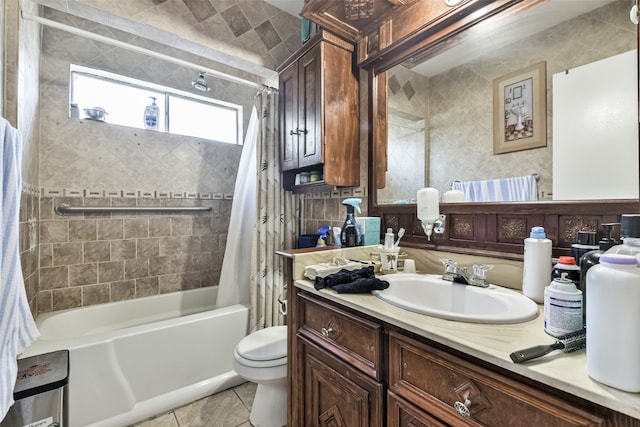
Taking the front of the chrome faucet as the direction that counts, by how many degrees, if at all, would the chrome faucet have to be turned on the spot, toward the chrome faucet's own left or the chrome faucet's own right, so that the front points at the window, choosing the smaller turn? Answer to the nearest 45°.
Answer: approximately 45° to the chrome faucet's own right

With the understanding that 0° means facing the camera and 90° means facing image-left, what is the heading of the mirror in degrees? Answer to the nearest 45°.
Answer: approximately 45°

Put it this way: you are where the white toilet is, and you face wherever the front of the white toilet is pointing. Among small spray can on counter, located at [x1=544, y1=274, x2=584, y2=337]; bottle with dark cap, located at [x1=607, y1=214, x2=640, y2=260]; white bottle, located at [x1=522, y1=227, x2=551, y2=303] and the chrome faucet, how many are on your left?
4

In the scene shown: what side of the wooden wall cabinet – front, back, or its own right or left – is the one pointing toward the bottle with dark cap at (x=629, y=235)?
left

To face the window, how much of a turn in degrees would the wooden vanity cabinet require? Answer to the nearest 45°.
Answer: approximately 45° to its right

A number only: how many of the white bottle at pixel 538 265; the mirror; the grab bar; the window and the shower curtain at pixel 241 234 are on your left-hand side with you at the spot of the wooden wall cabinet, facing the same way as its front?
2

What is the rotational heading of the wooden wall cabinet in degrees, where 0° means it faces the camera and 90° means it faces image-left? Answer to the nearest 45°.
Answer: approximately 45°

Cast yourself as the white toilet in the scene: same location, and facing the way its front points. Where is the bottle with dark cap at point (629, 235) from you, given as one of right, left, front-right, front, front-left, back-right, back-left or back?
left

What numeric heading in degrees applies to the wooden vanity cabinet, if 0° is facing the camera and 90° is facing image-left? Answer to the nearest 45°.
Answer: approximately 45°
